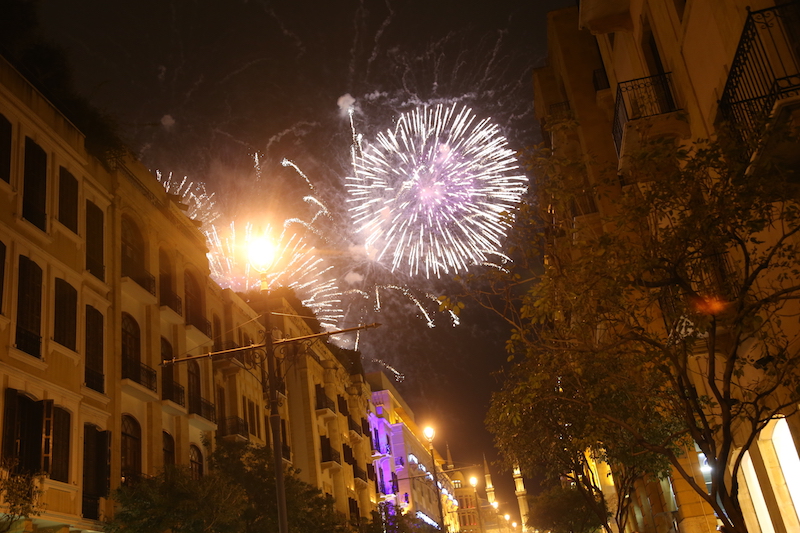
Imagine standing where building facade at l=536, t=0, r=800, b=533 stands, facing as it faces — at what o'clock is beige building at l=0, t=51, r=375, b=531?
The beige building is roughly at 12 o'clock from the building facade.

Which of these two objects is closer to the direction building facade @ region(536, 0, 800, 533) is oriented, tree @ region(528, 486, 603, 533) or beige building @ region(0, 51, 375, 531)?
the beige building

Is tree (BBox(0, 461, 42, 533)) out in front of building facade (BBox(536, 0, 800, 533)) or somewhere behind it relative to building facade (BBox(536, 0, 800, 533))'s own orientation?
in front

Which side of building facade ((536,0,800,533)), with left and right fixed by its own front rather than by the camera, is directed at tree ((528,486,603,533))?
right

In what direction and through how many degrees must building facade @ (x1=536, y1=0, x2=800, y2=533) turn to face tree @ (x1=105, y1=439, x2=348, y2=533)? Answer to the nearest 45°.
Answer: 0° — it already faces it

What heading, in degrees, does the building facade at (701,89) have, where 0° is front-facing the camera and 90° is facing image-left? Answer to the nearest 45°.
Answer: approximately 90°
